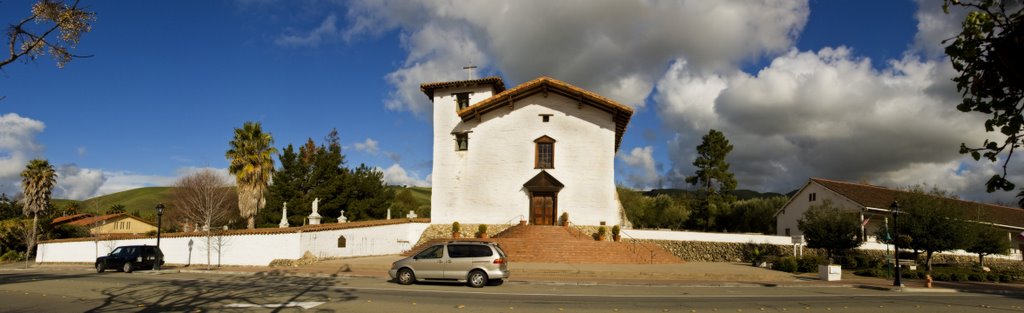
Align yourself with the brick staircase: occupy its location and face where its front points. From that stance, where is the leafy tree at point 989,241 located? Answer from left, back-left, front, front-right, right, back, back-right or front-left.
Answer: left

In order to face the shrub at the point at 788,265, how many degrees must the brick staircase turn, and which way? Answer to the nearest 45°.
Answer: approximately 90° to its left

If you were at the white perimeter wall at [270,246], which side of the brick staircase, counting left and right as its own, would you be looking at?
right

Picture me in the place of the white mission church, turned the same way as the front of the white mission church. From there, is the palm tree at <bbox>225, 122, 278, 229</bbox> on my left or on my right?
on my right

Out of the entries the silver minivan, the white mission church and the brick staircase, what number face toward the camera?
2

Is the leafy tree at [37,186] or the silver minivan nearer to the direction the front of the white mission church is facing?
the silver minivan

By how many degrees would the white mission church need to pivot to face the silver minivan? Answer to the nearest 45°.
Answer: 0° — it already faces it

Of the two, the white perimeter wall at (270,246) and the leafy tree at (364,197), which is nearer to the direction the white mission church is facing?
the white perimeter wall

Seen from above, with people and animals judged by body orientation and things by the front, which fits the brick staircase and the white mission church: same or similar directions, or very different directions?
same or similar directions

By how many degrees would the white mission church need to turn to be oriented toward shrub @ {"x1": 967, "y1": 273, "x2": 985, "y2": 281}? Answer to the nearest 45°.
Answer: approximately 45° to its left

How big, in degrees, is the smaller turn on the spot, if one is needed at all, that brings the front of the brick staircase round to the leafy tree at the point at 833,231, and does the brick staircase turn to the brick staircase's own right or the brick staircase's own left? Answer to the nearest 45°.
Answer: approximately 90° to the brick staircase's own left

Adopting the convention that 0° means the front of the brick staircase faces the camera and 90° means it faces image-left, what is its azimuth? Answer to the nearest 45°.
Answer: approximately 0°

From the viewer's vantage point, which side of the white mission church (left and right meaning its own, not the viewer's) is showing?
front

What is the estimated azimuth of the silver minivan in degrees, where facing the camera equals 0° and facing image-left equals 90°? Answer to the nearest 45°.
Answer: approximately 90°

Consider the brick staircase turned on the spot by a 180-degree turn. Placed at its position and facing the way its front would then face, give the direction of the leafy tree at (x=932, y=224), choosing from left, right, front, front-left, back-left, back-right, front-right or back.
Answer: right

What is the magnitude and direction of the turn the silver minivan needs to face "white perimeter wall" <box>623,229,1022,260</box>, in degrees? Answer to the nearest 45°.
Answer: approximately 135° to its right
